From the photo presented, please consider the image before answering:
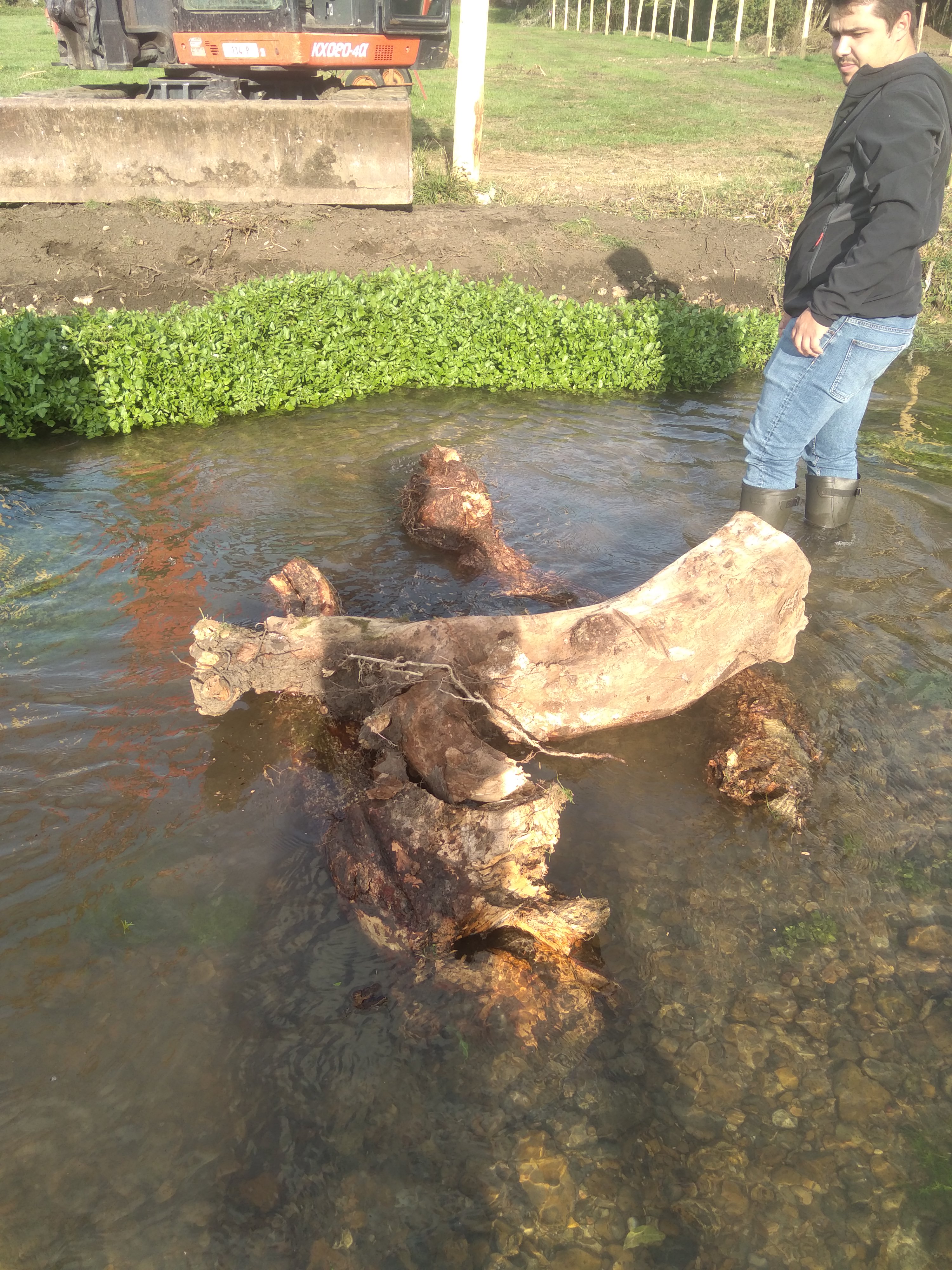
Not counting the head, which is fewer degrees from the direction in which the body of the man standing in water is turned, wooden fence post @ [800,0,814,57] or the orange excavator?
the orange excavator

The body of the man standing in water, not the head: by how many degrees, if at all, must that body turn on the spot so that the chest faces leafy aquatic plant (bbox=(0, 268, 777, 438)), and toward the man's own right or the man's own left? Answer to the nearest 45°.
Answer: approximately 45° to the man's own right

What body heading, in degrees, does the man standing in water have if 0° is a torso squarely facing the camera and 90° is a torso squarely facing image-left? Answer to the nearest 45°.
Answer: approximately 90°

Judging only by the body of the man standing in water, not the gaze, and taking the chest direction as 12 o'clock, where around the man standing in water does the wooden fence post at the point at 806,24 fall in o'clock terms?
The wooden fence post is roughly at 3 o'clock from the man standing in water.

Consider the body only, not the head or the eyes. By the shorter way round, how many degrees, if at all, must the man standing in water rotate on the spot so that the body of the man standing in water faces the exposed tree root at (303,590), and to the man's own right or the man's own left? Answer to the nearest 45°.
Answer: approximately 45° to the man's own left

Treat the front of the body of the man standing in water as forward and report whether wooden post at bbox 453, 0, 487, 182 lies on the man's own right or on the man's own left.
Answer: on the man's own right

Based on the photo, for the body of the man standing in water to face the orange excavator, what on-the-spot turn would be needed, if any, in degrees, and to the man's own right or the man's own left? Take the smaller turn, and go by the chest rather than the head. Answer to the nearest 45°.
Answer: approximately 45° to the man's own right

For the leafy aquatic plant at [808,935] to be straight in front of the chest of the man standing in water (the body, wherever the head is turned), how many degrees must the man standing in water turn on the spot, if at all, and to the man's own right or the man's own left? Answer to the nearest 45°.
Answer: approximately 90° to the man's own left

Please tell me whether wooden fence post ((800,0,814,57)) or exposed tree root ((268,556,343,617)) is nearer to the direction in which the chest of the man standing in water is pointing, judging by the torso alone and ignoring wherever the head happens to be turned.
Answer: the exposed tree root

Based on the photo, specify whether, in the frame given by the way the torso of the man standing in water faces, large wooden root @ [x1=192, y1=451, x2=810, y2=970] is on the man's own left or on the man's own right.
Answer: on the man's own left
